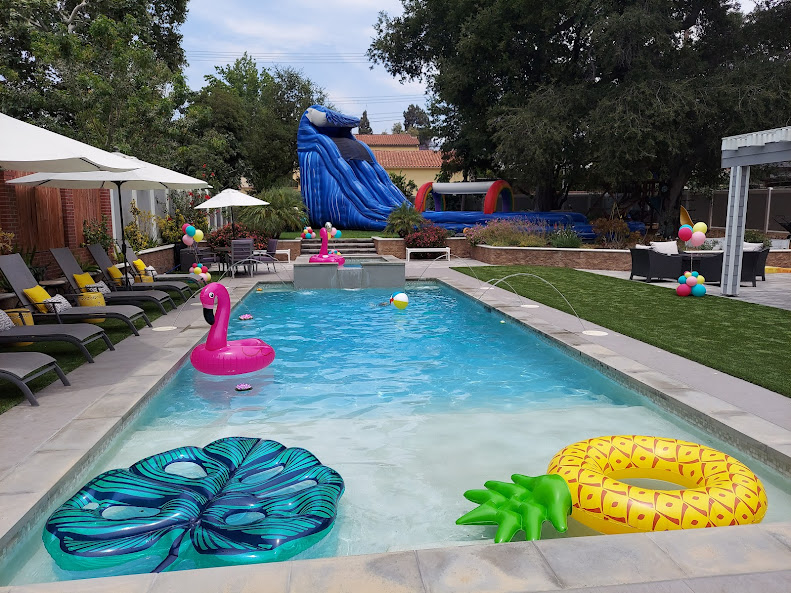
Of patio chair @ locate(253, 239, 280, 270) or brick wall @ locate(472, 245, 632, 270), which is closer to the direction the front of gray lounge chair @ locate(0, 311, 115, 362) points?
the brick wall

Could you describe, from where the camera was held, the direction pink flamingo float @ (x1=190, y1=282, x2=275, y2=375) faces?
facing the viewer and to the left of the viewer

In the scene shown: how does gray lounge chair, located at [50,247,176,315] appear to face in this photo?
to the viewer's right

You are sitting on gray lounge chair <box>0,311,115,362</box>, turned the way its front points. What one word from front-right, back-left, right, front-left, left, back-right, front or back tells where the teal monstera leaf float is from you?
right

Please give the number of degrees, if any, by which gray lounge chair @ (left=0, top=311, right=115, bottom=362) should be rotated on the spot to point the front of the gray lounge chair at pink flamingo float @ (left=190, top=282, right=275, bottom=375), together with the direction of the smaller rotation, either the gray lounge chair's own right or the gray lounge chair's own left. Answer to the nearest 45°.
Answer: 0° — it already faces it

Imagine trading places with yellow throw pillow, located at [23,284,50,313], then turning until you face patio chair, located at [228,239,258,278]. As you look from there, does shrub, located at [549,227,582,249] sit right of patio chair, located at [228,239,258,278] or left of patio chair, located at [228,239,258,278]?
right

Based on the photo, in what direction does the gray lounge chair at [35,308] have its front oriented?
to the viewer's right

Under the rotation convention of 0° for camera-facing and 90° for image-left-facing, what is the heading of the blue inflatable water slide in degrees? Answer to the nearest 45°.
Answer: approximately 270°

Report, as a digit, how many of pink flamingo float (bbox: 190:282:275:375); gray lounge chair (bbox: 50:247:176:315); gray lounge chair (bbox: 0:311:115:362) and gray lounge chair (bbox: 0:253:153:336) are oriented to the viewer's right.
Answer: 3

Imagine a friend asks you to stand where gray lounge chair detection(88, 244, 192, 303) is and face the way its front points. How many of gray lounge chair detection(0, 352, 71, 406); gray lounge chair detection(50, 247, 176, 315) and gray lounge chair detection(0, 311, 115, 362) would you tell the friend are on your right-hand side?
3

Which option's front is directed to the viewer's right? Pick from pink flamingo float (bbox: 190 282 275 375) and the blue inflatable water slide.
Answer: the blue inflatable water slide

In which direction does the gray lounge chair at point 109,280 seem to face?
to the viewer's right

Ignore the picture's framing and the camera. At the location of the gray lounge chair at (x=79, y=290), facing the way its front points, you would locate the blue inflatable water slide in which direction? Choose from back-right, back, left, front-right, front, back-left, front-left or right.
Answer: front-left

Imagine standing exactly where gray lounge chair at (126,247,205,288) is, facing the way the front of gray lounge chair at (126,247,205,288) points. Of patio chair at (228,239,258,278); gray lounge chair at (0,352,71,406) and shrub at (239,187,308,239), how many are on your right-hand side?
1
